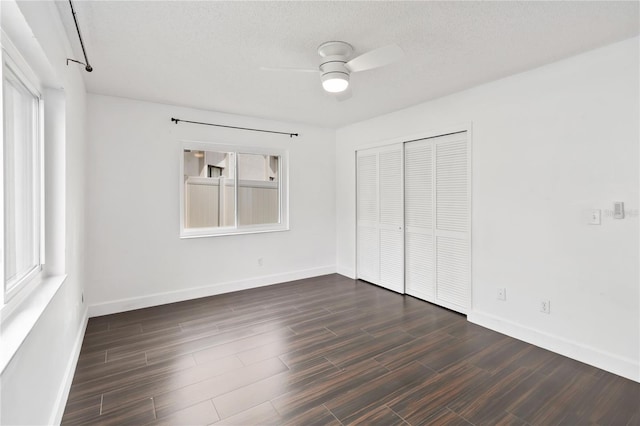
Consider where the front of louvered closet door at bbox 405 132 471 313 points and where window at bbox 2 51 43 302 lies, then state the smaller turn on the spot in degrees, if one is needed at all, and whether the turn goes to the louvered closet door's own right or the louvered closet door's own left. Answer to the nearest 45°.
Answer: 0° — it already faces it

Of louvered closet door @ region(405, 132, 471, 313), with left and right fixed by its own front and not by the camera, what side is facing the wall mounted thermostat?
left

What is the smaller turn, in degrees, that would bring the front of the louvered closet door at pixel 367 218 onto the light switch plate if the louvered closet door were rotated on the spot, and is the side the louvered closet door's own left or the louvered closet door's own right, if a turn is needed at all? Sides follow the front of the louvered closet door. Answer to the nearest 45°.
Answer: approximately 90° to the louvered closet door's own left

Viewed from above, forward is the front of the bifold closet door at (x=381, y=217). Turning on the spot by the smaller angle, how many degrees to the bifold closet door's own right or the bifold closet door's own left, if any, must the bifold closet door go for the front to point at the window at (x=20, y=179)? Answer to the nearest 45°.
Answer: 0° — it already faces it

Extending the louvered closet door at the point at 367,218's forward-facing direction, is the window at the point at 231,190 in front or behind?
in front

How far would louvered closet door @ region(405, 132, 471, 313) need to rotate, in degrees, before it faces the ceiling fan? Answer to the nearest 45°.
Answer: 0° — it already faces it
